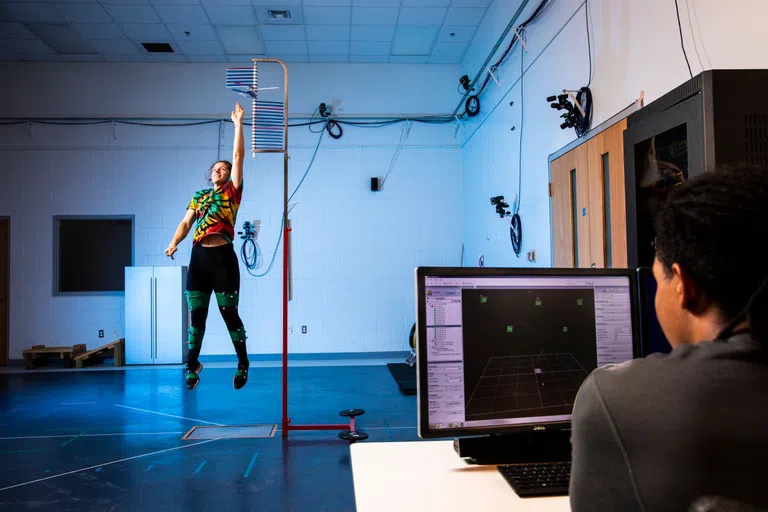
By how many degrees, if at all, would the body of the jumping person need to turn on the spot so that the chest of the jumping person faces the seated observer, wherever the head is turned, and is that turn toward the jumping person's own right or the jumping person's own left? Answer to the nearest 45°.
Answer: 0° — they already face them

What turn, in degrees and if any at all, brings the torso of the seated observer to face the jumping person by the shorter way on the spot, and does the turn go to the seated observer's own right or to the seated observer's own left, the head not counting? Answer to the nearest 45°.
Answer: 0° — they already face them

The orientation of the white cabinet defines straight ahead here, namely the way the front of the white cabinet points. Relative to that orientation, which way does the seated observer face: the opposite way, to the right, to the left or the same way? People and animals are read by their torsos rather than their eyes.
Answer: the opposite way

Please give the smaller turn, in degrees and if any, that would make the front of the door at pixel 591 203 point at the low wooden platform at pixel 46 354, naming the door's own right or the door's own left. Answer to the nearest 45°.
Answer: approximately 45° to the door's own right

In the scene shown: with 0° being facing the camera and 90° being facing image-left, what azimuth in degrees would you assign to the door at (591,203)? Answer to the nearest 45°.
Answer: approximately 45°

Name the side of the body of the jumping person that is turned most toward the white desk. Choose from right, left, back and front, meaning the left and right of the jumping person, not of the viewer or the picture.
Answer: front

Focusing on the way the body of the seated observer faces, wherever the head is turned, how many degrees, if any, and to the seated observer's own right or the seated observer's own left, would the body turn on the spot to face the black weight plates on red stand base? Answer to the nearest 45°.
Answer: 0° — they already face it

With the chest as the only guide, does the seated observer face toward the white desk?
yes

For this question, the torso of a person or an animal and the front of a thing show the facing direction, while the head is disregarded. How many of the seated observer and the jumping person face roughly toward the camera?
1

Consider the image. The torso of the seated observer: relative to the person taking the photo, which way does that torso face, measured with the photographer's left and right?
facing away from the viewer and to the left of the viewer
